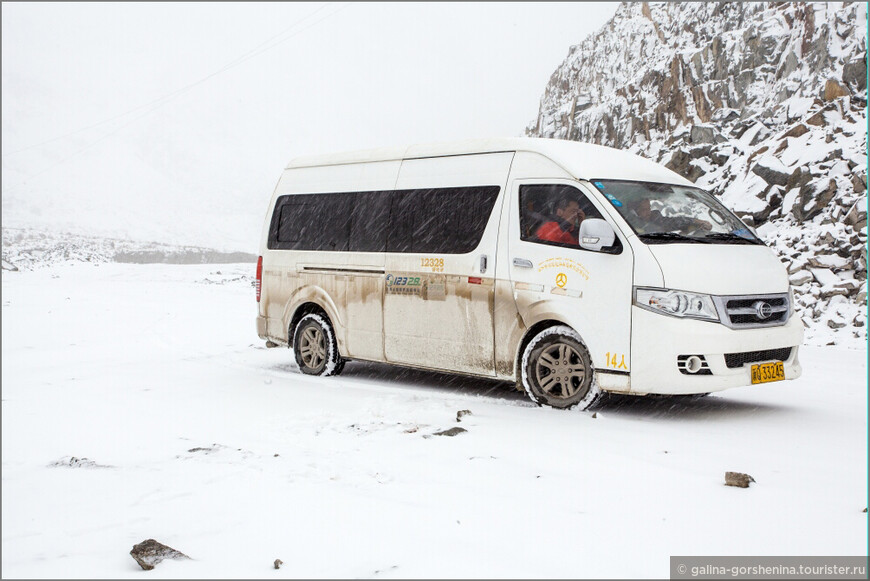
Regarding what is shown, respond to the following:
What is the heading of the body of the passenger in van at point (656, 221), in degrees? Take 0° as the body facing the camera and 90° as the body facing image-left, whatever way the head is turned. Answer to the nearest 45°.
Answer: approximately 315°

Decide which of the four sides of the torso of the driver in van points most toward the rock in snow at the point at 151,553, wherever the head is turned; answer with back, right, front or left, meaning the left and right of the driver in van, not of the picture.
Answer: right

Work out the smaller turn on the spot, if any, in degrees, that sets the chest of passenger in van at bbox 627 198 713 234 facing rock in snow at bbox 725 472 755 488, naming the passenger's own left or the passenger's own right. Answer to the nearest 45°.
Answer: approximately 45° to the passenger's own right

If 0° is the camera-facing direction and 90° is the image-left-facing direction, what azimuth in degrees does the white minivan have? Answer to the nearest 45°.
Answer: approximately 315°

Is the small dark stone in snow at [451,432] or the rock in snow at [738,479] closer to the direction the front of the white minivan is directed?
the rock in snow

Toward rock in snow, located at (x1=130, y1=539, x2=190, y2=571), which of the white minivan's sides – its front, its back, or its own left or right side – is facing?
right

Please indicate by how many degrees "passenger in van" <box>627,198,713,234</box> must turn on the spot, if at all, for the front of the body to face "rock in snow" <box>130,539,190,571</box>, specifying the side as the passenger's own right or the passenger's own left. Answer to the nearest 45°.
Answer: approximately 90° to the passenger's own right

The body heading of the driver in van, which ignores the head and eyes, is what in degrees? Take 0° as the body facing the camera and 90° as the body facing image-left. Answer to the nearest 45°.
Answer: approximately 315°

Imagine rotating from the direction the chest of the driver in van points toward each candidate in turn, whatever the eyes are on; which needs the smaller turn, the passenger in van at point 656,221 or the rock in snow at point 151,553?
the passenger in van

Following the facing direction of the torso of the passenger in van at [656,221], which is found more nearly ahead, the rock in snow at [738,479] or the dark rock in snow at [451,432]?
the rock in snow at [738,479]
